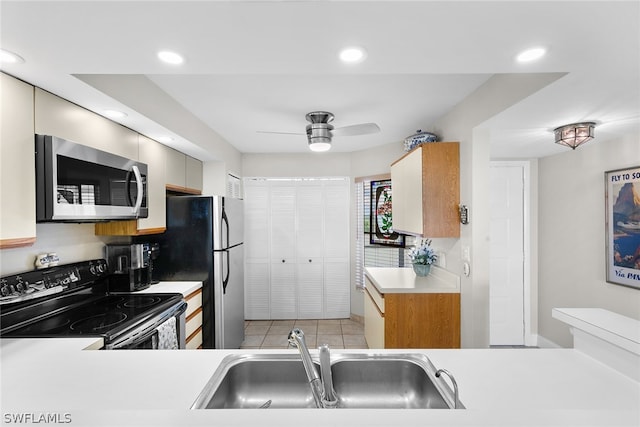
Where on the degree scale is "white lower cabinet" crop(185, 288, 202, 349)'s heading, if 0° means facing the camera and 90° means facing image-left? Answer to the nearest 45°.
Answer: approximately 270°

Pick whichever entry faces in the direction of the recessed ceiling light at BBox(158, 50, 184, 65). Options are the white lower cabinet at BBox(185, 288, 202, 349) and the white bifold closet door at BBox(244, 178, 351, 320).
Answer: the white bifold closet door

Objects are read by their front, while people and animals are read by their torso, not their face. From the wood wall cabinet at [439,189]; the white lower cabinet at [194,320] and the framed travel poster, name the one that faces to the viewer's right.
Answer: the white lower cabinet

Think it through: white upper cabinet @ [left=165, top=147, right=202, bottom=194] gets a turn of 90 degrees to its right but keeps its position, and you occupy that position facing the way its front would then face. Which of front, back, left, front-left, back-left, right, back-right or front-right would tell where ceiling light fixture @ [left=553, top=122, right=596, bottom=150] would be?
left

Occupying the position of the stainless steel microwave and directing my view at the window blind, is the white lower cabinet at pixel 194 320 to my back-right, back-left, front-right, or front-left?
front-left

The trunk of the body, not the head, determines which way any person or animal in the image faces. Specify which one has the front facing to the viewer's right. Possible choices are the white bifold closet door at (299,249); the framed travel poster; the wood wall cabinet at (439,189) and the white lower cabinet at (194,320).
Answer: the white lower cabinet

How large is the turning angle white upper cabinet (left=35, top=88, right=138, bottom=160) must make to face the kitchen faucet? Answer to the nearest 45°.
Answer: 0° — it already faces it

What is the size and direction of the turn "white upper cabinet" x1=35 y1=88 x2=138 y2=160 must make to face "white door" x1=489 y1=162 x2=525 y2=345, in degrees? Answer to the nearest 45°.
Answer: approximately 45° to its left

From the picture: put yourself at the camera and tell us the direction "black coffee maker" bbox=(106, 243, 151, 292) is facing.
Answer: facing the viewer and to the right of the viewer

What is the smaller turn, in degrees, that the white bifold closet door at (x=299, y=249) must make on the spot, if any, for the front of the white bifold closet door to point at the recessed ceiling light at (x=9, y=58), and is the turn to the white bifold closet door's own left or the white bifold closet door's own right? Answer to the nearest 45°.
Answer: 0° — it already faces it

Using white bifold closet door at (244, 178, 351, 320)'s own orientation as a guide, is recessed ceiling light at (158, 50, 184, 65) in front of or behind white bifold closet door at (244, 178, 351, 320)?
in front

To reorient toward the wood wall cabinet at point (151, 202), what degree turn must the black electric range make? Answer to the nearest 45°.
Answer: approximately 90° to its left

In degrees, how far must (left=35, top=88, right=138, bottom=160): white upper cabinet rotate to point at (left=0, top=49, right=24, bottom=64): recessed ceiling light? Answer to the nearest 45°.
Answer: approximately 45° to its right

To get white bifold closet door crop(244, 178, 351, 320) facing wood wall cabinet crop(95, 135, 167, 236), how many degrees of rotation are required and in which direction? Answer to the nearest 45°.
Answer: approximately 45° to its right

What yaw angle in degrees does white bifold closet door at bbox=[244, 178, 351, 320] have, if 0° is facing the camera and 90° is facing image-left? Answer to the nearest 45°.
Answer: approximately 0°
